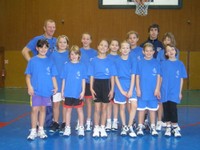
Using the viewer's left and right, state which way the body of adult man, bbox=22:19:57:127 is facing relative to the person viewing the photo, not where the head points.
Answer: facing the viewer and to the right of the viewer

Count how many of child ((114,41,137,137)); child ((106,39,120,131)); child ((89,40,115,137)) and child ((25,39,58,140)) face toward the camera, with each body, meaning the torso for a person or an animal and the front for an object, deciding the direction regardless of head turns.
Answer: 4

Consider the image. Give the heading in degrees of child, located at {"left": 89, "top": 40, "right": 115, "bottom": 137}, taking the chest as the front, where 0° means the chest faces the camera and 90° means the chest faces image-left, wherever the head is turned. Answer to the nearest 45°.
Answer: approximately 0°

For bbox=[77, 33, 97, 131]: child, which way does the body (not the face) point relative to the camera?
toward the camera

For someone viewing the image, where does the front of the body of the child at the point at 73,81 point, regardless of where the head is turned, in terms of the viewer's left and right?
facing the viewer

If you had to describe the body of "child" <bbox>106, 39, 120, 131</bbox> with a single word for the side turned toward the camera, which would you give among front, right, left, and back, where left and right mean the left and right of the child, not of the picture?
front

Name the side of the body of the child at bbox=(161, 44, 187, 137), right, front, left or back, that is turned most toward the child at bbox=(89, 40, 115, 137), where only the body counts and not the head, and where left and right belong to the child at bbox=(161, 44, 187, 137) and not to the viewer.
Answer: right

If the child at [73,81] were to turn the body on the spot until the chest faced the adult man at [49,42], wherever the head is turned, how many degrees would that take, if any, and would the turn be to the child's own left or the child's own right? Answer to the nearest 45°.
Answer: approximately 135° to the child's own right

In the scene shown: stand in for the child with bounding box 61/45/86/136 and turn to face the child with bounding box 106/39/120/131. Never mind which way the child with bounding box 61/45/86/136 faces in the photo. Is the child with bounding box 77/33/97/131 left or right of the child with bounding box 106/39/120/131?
left

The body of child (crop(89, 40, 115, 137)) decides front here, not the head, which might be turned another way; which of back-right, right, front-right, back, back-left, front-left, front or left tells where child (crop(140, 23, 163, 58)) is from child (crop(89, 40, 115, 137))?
back-left

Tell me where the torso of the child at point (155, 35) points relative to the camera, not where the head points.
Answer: toward the camera
